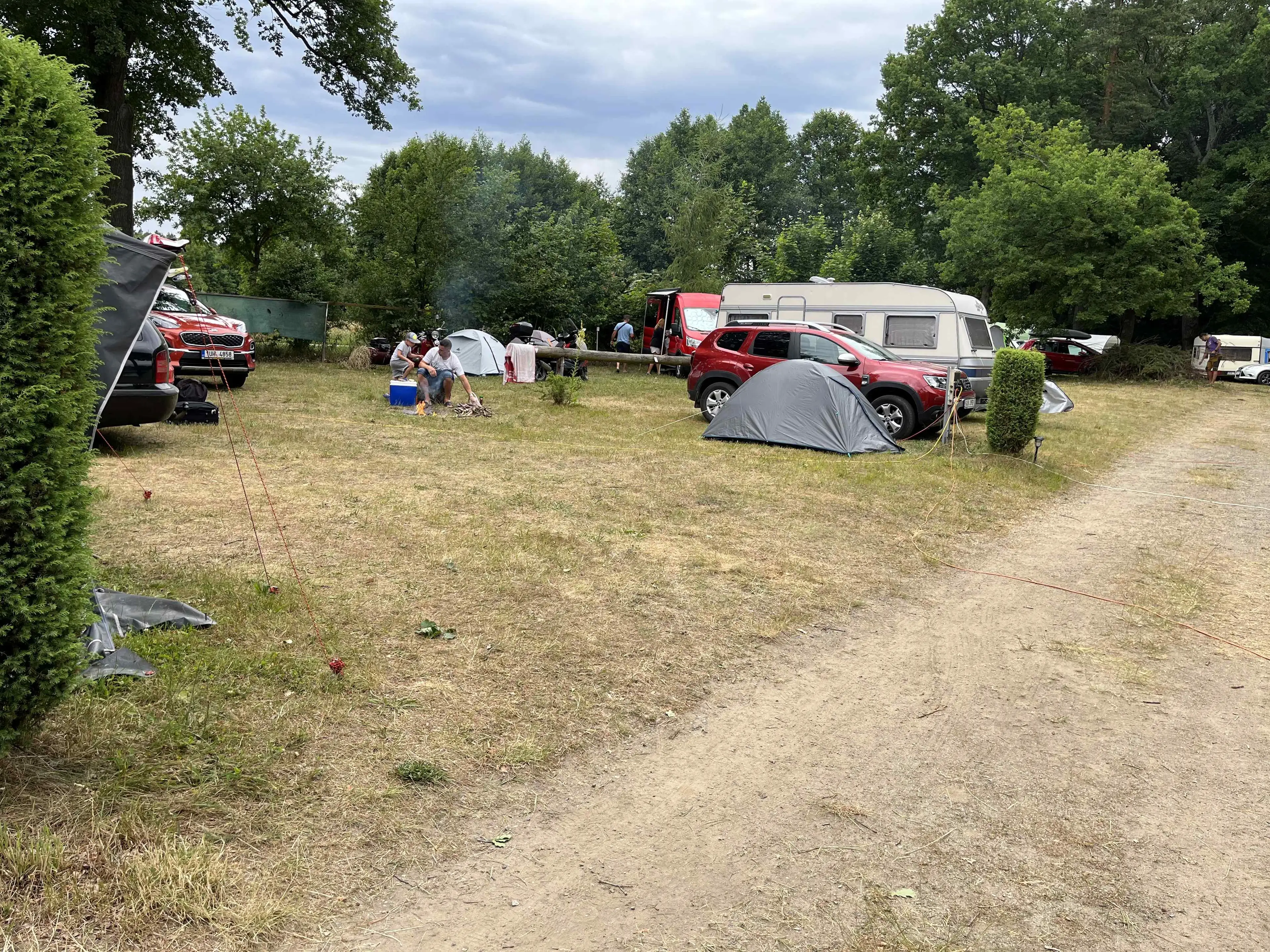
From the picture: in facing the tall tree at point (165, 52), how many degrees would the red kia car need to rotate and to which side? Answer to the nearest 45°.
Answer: approximately 135° to its left

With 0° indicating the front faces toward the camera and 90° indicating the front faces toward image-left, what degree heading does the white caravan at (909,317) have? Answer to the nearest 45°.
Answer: approximately 315°
